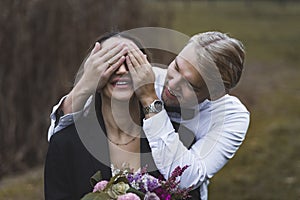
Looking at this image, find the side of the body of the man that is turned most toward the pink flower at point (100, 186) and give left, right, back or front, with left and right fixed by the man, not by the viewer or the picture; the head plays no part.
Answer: front

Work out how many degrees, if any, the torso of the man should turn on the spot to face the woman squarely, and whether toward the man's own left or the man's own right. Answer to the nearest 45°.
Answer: approximately 45° to the man's own right

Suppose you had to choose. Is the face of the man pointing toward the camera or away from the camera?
toward the camera

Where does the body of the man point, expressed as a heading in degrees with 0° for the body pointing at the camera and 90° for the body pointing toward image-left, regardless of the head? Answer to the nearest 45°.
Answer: approximately 45°

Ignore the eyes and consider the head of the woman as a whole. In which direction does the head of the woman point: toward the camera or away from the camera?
toward the camera
